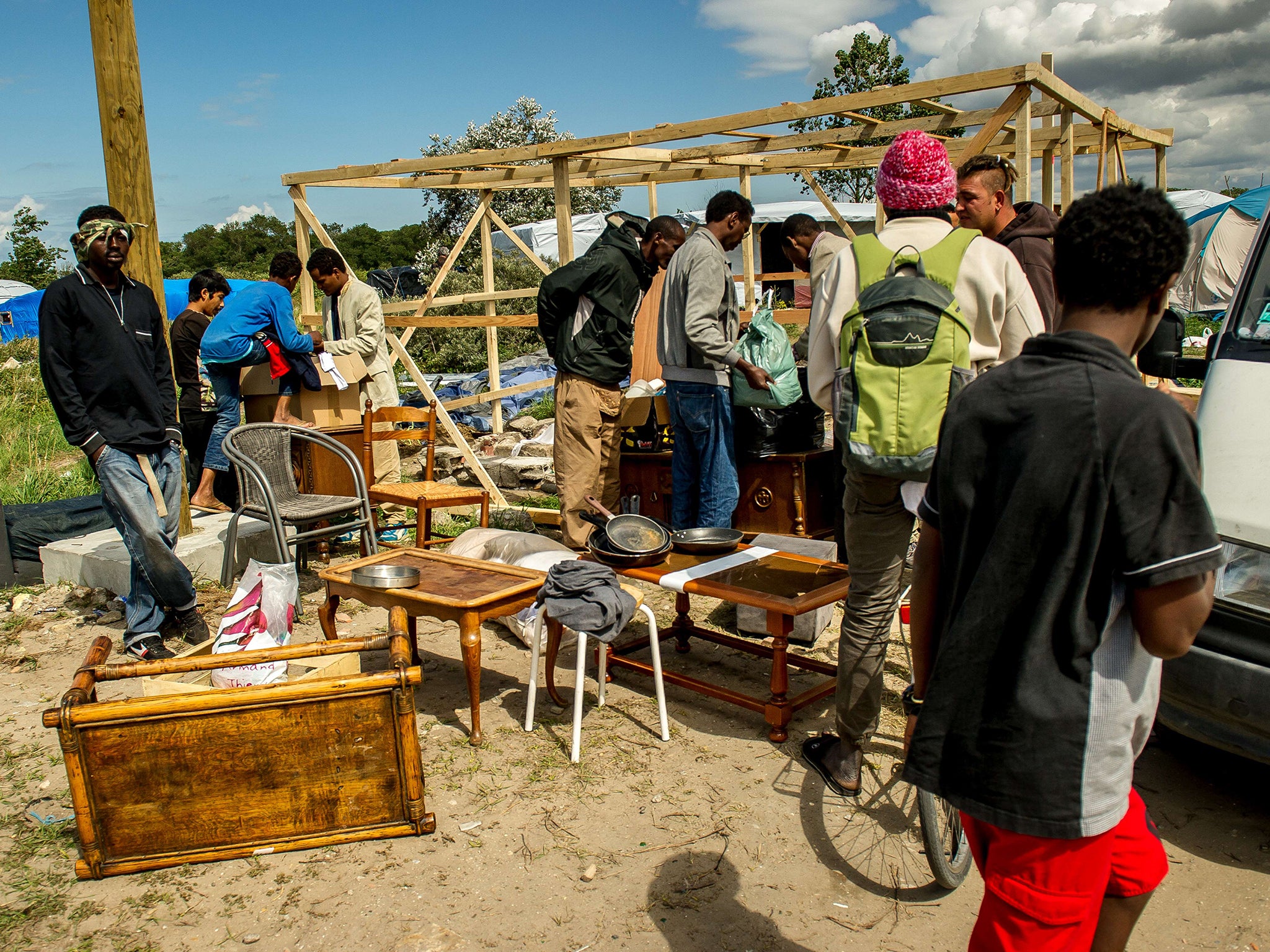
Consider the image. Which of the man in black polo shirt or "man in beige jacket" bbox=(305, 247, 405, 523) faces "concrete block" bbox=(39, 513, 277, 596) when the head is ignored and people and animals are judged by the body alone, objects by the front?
the man in beige jacket

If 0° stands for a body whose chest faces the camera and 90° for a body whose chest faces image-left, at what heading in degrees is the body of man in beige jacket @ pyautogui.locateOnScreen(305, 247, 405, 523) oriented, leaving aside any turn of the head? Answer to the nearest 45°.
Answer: approximately 45°

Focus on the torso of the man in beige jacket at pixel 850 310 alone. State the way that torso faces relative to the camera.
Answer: away from the camera

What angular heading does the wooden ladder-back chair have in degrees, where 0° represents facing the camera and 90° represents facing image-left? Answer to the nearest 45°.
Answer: approximately 315°

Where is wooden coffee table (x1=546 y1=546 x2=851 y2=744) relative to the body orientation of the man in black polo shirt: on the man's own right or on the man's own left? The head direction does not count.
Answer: on the man's own left

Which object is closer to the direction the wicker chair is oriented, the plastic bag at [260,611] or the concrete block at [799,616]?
the concrete block

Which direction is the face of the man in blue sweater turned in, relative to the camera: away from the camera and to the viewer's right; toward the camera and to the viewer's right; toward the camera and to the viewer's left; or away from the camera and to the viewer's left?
away from the camera and to the viewer's right

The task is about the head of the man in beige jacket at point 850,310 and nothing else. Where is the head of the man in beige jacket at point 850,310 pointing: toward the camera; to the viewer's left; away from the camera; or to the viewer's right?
away from the camera

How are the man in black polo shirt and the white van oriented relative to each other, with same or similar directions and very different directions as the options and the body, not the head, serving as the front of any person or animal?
very different directions

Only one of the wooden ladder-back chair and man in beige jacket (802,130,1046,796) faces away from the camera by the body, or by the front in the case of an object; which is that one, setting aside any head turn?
the man in beige jacket

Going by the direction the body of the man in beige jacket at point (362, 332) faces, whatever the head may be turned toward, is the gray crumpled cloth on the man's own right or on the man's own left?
on the man's own left

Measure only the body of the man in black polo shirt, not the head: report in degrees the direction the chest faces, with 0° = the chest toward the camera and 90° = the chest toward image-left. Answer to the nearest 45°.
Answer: approximately 225°
